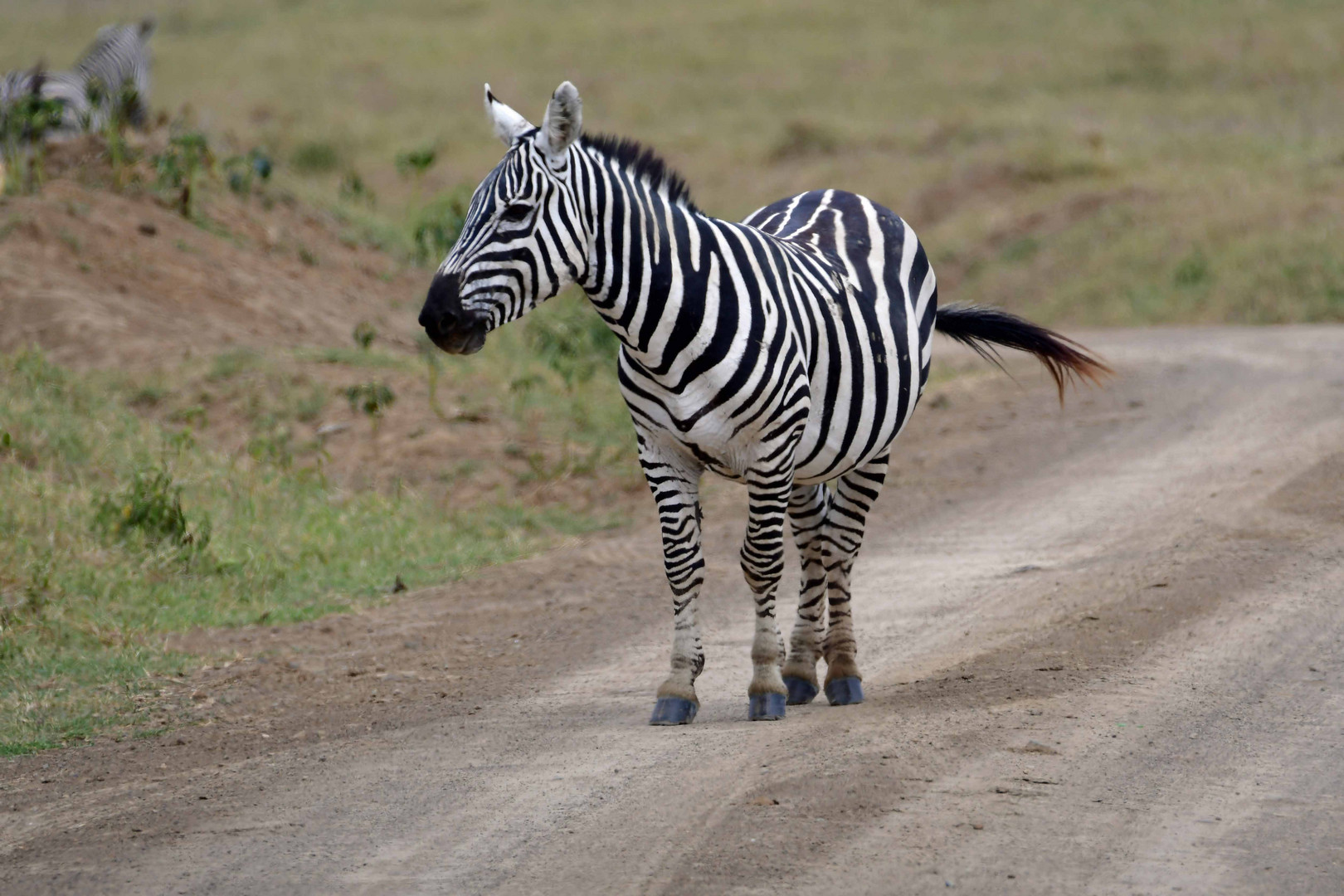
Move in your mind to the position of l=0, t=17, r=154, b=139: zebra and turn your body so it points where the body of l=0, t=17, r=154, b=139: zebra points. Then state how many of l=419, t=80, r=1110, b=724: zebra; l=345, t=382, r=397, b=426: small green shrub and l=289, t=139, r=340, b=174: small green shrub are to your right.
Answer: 2

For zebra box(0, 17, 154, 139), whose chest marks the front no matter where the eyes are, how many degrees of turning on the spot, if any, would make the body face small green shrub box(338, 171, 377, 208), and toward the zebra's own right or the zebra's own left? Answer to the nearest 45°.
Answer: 0° — it already faces it

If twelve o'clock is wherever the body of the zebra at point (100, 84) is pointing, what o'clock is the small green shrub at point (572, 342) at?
The small green shrub is roughly at 2 o'clock from the zebra.

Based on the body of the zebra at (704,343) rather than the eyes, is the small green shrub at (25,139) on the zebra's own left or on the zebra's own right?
on the zebra's own right

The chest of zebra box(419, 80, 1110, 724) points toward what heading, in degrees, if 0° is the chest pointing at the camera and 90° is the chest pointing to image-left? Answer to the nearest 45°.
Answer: approximately 45°

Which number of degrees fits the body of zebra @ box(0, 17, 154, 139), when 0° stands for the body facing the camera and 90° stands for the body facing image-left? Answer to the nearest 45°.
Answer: approximately 270°

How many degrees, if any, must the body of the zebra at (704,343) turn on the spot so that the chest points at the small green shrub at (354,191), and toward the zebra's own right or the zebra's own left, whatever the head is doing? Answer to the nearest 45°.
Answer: approximately 135° to the zebra's own right

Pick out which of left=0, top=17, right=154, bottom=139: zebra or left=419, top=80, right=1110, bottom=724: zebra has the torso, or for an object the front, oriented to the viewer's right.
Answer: left=0, top=17, right=154, bottom=139: zebra
